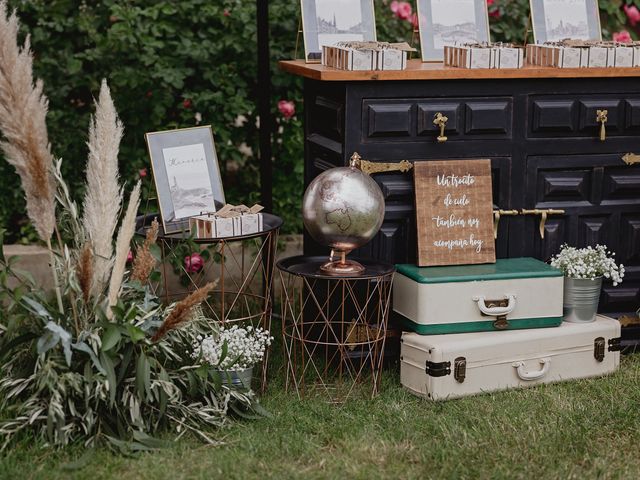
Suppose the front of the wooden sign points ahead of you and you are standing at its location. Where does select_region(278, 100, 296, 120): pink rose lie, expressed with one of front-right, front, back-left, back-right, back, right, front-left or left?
back-right

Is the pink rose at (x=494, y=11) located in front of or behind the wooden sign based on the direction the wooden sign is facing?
behind

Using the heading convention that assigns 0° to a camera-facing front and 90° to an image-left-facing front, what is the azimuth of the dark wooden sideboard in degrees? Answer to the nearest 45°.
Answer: approximately 0°

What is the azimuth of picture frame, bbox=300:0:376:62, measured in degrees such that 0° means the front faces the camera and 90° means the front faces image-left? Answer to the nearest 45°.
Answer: approximately 0°

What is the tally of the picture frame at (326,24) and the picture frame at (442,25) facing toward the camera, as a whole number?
2

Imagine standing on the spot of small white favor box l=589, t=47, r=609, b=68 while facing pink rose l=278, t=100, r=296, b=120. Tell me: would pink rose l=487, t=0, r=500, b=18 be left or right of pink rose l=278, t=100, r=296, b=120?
right

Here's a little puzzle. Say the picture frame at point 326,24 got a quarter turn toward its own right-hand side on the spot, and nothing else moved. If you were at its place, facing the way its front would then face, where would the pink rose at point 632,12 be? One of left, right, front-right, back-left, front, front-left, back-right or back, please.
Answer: back-right

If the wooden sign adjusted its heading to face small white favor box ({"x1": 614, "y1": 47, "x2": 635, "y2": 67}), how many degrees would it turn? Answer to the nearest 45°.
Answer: approximately 135° to its left

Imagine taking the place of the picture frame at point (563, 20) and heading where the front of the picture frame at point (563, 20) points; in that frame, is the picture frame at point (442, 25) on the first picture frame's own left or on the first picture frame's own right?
on the first picture frame's own right
